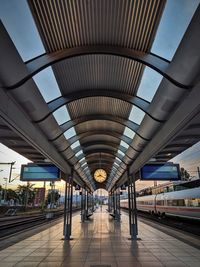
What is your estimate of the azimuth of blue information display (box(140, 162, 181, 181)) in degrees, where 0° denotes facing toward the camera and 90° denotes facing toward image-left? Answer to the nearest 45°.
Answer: approximately 0°

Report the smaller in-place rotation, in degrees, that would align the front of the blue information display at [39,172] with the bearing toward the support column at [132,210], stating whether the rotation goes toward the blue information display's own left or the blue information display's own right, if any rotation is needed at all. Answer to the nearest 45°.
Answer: approximately 90° to the blue information display's own left

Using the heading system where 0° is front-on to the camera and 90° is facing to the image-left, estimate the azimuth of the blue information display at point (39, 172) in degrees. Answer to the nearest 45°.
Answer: approximately 0°

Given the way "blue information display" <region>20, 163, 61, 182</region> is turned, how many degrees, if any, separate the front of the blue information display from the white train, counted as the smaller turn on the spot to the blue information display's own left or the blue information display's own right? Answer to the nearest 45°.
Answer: approximately 135° to the blue information display's own left

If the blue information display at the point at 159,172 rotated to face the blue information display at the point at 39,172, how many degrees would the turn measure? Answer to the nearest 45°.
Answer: approximately 90° to its right

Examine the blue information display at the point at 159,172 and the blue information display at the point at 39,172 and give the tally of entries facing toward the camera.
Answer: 2
